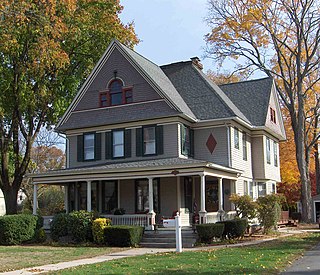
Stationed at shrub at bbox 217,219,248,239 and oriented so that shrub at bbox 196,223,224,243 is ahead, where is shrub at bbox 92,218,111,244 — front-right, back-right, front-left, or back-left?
front-right

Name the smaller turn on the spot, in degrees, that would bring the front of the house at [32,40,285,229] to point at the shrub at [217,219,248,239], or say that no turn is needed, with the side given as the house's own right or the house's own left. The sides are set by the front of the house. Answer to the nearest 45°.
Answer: approximately 90° to the house's own left

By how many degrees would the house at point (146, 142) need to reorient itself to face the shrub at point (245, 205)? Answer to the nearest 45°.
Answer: approximately 90° to its left

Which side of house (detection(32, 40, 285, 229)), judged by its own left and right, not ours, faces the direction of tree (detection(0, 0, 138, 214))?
right

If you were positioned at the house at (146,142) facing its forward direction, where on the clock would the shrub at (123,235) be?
The shrub is roughly at 11 o'clock from the house.

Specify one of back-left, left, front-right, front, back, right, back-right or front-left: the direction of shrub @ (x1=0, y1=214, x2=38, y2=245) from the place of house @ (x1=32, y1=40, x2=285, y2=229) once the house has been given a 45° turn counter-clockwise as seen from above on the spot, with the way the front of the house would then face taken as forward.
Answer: front-right

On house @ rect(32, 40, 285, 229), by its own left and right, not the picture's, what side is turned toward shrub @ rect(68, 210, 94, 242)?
front

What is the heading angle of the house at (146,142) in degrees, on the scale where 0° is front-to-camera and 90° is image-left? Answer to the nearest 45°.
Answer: approximately 45°
